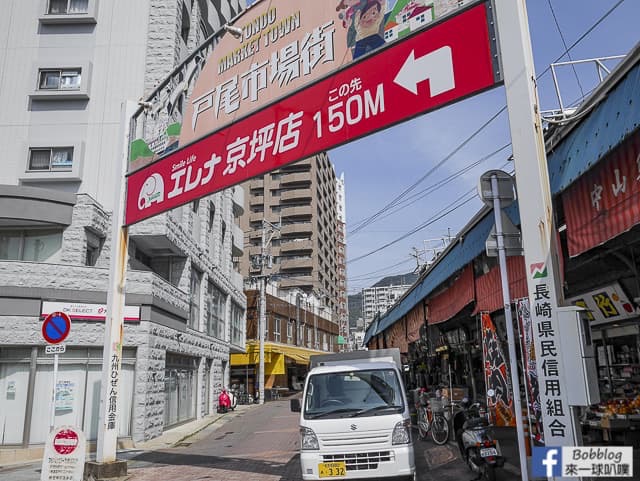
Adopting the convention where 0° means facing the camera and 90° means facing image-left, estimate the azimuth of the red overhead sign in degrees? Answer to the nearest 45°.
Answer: approximately 45°

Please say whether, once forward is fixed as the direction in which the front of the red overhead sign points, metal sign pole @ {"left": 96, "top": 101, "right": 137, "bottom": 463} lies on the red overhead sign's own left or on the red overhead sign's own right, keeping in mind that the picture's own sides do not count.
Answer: on the red overhead sign's own right

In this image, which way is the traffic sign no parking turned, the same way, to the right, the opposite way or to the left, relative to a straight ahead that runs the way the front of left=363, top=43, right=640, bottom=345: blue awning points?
to the left

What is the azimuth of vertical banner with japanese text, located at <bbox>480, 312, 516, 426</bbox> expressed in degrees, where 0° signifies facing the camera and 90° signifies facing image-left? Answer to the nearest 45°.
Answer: approximately 0°

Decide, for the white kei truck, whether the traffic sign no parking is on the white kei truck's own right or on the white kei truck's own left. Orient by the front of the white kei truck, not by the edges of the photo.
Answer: on the white kei truck's own right

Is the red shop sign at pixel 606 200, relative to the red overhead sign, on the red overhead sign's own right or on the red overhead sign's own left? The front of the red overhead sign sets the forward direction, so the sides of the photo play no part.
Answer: on the red overhead sign's own left

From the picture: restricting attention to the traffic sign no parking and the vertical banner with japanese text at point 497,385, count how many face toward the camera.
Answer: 2

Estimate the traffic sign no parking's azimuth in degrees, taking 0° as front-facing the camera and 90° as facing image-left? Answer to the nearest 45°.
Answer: approximately 0°

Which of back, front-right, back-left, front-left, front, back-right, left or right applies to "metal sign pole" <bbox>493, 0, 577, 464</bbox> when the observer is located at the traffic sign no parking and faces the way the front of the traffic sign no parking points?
front-left

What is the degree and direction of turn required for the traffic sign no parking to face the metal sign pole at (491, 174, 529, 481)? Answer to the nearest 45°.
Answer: approximately 45° to its left
